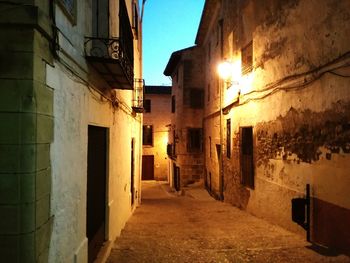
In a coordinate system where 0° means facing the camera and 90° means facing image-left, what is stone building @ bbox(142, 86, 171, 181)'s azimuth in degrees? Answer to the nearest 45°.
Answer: approximately 0°

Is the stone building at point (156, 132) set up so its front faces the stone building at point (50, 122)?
yes

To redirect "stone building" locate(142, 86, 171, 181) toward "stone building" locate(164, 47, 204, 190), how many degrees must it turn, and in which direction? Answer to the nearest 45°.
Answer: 0° — it already faces it
